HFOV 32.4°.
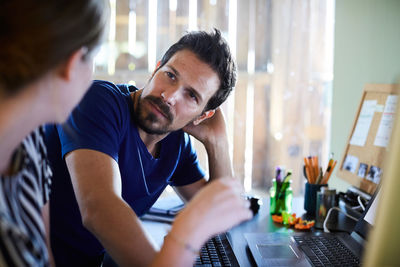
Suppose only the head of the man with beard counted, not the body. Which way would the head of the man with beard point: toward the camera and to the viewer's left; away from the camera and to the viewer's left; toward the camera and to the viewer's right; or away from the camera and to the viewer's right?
toward the camera and to the viewer's left

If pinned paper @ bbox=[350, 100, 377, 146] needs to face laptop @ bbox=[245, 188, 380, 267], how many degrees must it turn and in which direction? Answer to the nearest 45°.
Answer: approximately 45° to its left

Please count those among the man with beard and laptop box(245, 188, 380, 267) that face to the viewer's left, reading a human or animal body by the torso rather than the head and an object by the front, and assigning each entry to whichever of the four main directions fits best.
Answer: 1

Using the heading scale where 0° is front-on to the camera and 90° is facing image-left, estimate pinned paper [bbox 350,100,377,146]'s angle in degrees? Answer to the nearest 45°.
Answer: approximately 45°

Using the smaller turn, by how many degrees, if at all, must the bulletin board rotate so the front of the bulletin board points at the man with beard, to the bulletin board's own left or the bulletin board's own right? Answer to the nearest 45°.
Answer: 0° — it already faces them

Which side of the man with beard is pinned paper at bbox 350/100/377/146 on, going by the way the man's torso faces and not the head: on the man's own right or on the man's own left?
on the man's own left

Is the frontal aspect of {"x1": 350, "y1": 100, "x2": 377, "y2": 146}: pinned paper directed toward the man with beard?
yes

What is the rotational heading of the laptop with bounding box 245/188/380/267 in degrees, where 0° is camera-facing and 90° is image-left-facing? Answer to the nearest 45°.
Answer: approximately 90°
